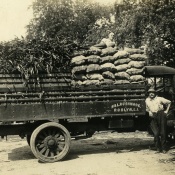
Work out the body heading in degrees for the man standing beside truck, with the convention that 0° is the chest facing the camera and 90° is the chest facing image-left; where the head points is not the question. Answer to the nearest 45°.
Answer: approximately 0°

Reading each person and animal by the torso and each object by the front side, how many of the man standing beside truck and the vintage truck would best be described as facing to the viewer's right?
1

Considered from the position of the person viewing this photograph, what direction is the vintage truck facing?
facing to the right of the viewer

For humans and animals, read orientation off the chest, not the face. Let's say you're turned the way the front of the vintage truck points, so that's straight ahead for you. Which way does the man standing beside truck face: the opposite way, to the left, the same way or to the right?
to the right
